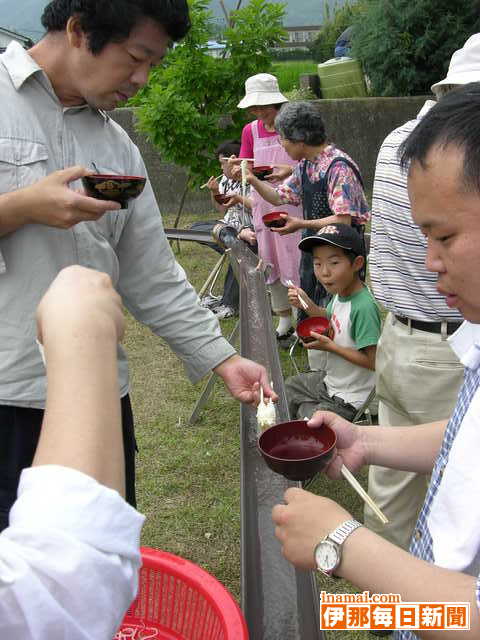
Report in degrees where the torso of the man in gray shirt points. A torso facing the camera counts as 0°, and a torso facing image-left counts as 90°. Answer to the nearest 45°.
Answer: approximately 315°

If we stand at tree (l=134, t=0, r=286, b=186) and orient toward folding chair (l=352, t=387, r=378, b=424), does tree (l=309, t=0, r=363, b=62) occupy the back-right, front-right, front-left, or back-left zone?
back-left

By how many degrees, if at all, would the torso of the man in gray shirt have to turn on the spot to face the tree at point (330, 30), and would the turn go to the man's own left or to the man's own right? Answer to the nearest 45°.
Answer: approximately 135° to the man's own left

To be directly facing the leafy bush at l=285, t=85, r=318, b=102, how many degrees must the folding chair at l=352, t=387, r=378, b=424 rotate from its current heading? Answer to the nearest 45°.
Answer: approximately 90° to its right

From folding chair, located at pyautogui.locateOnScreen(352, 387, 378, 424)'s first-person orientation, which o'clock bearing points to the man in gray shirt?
The man in gray shirt is roughly at 10 o'clock from the folding chair.

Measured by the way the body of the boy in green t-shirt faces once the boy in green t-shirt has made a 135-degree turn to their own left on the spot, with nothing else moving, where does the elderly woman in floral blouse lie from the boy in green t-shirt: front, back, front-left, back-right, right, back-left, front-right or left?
left

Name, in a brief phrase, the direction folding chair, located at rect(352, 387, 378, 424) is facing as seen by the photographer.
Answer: facing to the left of the viewer

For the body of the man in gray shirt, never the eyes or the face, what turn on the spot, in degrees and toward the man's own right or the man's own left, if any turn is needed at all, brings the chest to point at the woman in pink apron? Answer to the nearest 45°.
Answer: approximately 135° to the man's own left

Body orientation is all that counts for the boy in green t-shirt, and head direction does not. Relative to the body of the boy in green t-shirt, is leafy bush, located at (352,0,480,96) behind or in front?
behind

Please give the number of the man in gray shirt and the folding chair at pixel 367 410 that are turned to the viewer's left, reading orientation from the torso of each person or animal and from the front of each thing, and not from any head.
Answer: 1

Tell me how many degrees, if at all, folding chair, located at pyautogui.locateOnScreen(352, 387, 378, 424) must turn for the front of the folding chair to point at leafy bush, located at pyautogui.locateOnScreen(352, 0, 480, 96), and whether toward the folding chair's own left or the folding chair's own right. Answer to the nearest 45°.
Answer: approximately 90° to the folding chair's own right

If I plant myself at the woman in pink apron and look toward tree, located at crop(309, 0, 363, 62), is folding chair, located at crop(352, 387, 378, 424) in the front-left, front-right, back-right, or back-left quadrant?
back-right

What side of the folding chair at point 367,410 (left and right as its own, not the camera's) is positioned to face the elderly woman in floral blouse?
right

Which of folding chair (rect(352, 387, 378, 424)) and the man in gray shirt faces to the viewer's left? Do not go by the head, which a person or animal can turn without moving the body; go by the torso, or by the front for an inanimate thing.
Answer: the folding chair

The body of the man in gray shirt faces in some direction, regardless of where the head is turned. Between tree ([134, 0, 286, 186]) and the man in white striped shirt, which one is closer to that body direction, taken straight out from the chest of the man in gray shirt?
the man in white striped shirt
